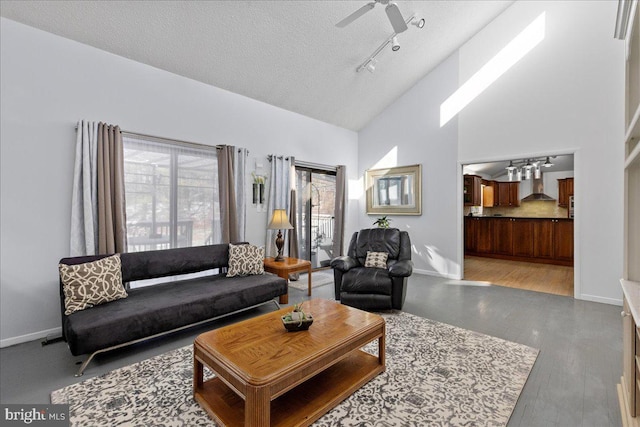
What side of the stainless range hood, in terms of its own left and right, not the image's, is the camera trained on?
front

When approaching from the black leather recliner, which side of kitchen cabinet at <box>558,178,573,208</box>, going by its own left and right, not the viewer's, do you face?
front

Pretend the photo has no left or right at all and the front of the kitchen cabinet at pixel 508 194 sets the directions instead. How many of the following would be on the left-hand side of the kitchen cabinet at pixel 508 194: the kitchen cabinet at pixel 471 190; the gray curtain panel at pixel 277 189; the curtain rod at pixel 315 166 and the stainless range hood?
1

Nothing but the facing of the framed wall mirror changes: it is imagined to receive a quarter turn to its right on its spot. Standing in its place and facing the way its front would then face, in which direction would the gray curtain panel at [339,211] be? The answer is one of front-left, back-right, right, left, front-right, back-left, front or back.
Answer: front-left

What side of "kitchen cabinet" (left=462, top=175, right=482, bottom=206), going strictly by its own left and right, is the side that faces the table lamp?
right

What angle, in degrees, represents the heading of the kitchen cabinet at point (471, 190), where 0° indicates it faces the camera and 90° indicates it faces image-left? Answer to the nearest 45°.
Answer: approximately 315°

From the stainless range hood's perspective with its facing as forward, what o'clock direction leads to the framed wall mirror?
The framed wall mirror is roughly at 1 o'clock from the stainless range hood.

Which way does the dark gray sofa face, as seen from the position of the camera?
facing the viewer and to the right of the viewer

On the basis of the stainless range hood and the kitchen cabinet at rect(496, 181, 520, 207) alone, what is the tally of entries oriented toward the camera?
2

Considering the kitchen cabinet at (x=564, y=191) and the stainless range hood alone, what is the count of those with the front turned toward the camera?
2

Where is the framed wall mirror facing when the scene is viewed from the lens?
facing the viewer and to the left of the viewer

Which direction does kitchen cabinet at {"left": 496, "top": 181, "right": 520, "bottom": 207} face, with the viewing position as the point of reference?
facing the viewer

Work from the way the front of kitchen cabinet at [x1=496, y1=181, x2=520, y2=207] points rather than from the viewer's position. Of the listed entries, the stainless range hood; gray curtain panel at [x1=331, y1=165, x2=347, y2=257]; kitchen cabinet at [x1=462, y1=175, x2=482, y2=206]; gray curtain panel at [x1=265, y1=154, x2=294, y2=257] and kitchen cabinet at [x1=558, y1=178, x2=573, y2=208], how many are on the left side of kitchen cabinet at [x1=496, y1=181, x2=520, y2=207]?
2

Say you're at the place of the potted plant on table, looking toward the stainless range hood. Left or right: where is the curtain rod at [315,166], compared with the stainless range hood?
left

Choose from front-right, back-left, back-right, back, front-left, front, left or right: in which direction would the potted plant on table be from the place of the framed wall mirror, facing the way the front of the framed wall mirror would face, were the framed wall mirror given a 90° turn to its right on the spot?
back-left

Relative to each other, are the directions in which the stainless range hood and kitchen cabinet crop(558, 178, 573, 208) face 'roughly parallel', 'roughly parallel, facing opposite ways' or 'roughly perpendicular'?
roughly parallel

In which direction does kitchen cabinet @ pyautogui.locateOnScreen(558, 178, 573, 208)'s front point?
toward the camera
